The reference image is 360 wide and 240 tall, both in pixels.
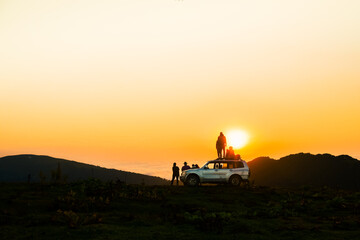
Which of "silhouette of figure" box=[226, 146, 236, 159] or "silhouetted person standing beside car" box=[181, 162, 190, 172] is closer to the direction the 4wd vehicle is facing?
the silhouetted person standing beside car

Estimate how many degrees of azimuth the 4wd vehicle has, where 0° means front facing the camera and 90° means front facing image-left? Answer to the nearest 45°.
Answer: approximately 90°

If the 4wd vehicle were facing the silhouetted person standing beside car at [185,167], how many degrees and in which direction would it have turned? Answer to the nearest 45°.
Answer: approximately 45° to its right
